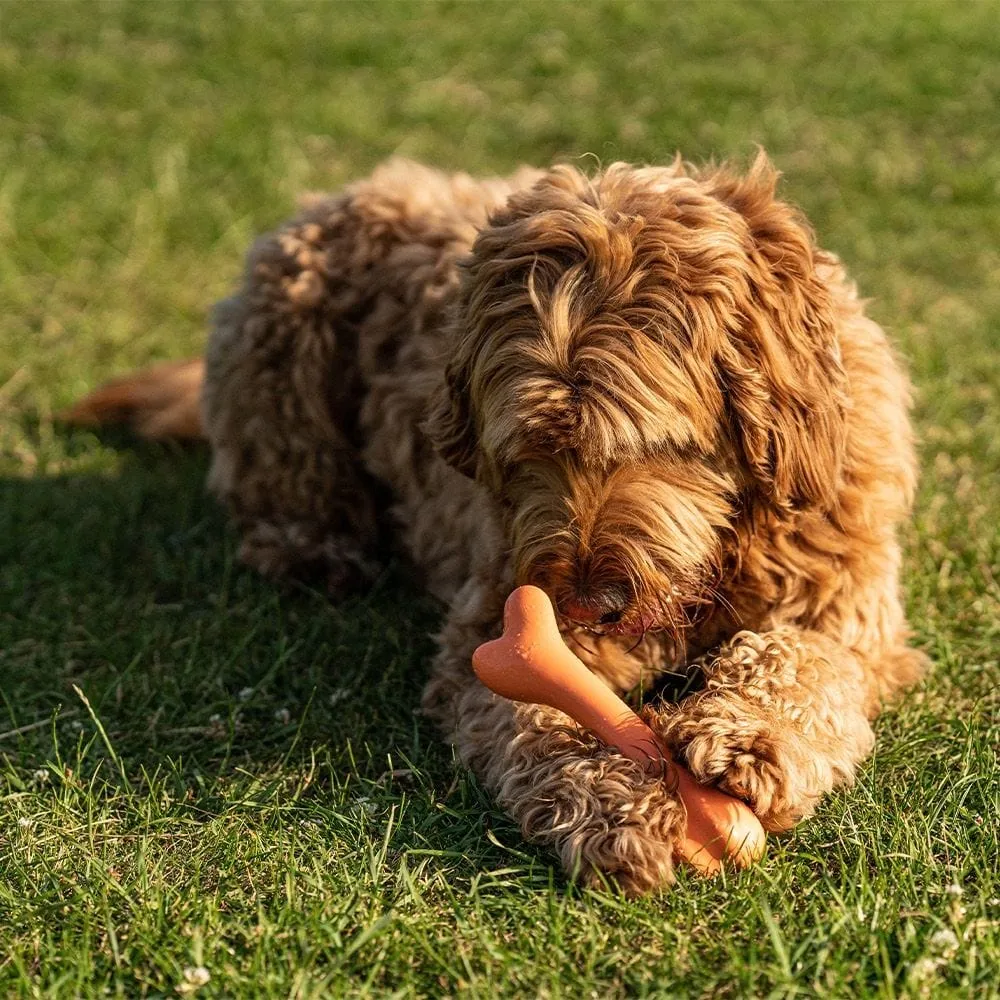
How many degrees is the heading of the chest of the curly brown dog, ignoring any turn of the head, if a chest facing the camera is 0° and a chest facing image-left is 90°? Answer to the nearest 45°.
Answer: approximately 315°

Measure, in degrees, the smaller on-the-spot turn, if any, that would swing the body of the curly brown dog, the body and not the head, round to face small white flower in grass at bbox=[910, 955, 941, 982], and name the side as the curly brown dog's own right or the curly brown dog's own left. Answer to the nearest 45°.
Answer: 0° — it already faces it
